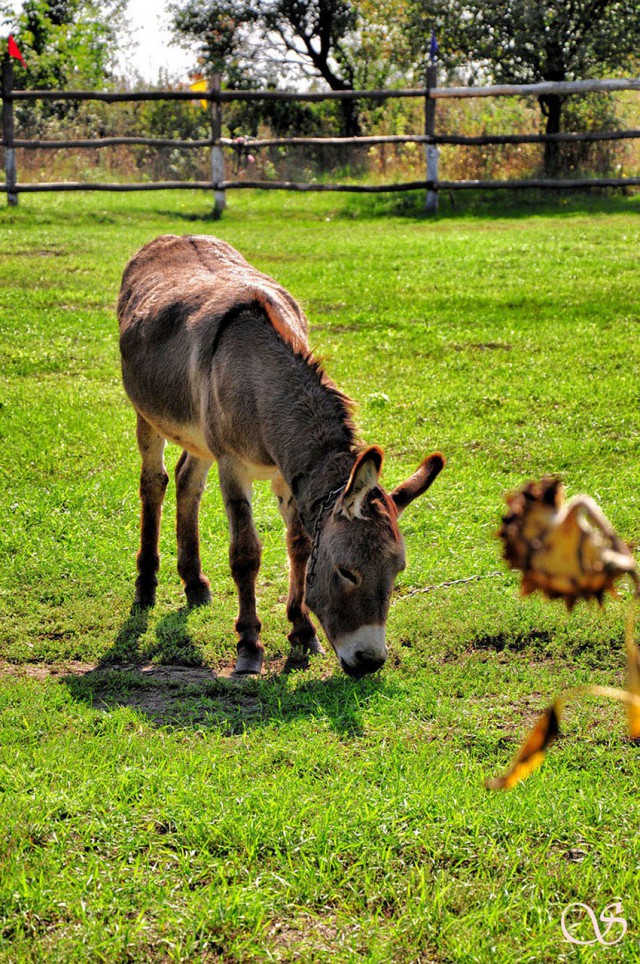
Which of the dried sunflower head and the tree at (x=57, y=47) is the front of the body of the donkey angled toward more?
the dried sunflower head

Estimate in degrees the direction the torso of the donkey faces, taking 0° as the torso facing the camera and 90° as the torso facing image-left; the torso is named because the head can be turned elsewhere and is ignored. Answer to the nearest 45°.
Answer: approximately 315°

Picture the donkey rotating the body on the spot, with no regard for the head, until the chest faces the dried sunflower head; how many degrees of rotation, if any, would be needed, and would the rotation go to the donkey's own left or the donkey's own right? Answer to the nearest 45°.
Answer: approximately 45° to the donkey's own right

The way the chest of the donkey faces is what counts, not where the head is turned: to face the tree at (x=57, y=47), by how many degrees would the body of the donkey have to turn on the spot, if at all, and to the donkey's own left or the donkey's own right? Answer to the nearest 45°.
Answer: approximately 135° to the donkey's own left

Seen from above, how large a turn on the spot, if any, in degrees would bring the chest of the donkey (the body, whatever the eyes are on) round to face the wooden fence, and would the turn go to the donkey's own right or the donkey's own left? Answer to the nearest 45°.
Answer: approximately 135° to the donkey's own left

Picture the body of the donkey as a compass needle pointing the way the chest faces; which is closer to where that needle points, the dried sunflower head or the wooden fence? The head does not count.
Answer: the dried sunflower head

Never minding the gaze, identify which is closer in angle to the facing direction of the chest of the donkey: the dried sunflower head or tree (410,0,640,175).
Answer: the dried sunflower head

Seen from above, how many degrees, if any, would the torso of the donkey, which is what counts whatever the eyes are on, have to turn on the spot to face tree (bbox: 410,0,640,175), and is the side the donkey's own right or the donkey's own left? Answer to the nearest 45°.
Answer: approximately 135° to the donkey's own left
